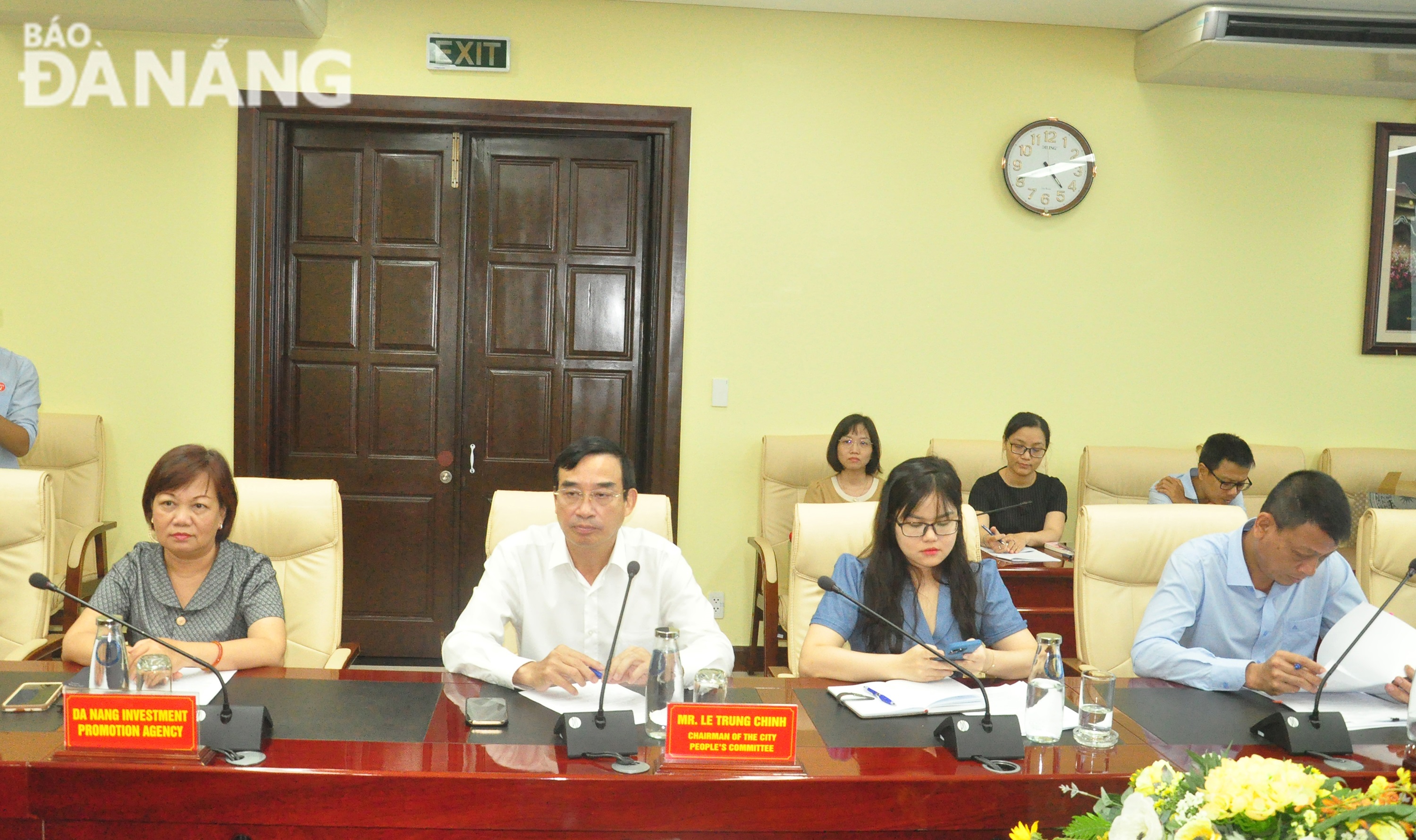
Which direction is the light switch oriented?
toward the camera

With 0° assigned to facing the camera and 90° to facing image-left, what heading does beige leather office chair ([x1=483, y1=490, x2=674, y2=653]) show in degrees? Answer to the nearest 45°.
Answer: approximately 0°

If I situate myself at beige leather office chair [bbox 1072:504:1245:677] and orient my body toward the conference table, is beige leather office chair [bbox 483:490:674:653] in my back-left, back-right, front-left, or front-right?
front-right

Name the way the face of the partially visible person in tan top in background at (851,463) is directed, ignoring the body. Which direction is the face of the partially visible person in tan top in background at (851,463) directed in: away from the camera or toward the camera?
toward the camera

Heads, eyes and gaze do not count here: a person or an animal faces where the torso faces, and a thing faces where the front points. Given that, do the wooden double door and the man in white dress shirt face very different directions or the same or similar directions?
same or similar directions

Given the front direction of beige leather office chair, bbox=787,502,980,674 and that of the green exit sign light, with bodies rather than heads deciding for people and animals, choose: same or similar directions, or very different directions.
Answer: same or similar directions

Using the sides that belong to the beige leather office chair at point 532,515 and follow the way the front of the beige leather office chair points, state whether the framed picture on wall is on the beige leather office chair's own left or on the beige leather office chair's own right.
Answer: on the beige leather office chair's own left

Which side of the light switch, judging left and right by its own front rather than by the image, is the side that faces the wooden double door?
right

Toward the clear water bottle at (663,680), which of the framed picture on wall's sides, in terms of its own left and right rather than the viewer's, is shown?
front

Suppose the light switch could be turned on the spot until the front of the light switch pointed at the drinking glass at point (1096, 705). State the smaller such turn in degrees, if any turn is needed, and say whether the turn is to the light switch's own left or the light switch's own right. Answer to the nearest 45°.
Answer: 0° — it already faces it

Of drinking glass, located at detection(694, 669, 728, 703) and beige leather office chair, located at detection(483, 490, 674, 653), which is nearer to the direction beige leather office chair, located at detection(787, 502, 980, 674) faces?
the drinking glass

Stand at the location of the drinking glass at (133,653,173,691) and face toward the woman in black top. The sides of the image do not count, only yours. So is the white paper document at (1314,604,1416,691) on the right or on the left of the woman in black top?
right

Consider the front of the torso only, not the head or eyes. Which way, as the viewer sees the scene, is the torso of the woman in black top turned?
toward the camera
